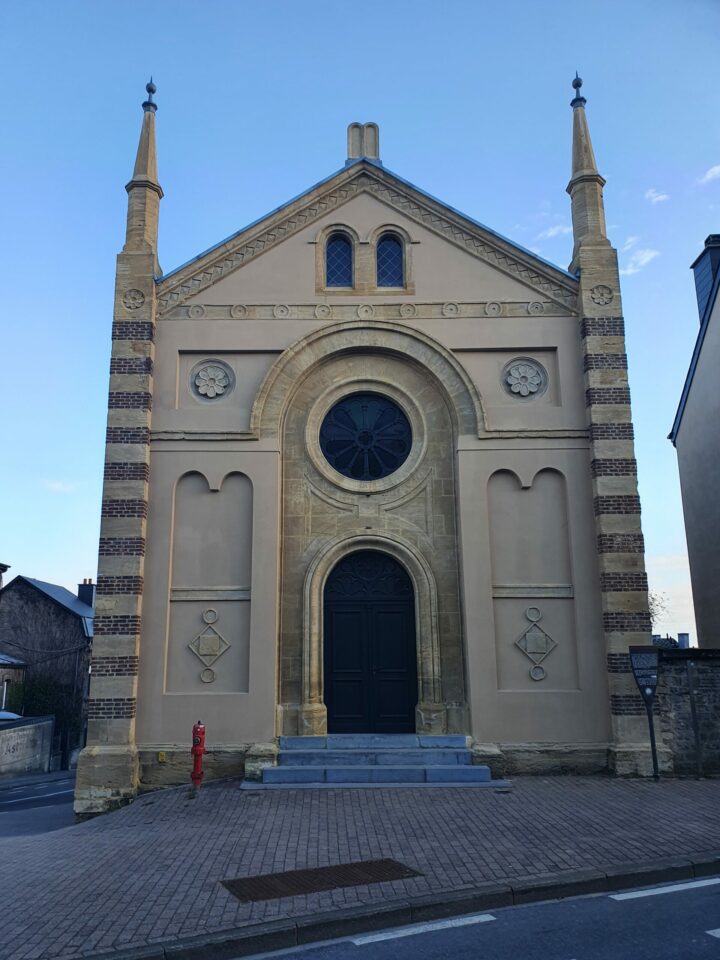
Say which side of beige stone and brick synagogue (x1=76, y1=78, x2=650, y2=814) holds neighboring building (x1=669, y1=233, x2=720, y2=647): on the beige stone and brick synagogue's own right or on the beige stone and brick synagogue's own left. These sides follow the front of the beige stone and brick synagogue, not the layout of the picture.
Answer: on the beige stone and brick synagogue's own left

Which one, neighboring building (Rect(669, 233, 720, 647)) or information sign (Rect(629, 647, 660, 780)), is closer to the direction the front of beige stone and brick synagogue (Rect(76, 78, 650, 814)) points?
the information sign

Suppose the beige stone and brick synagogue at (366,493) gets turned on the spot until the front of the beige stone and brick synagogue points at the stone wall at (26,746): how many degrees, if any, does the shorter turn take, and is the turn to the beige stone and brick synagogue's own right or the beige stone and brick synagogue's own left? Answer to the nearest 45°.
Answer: approximately 135° to the beige stone and brick synagogue's own right

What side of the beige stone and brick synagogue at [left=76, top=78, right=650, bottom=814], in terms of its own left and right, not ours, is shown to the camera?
front

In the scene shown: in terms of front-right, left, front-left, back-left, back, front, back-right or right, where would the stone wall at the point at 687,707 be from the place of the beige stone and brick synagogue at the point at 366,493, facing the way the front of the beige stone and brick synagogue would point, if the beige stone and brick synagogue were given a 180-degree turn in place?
right

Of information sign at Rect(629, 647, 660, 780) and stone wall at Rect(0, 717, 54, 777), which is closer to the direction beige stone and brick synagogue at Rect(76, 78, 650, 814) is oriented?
the information sign

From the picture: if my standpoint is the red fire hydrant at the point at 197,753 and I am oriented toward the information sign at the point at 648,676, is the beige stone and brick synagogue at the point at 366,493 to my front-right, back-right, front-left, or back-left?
front-left

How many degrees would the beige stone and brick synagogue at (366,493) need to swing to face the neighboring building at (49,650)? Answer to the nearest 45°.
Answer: approximately 135° to its right
